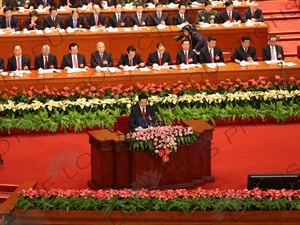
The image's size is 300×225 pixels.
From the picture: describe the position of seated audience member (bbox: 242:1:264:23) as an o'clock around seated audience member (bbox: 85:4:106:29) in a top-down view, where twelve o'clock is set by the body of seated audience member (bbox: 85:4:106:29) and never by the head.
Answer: seated audience member (bbox: 242:1:264:23) is roughly at 9 o'clock from seated audience member (bbox: 85:4:106:29).

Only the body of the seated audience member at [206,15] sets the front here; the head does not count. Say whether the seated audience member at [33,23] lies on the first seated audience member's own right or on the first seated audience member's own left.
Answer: on the first seated audience member's own right

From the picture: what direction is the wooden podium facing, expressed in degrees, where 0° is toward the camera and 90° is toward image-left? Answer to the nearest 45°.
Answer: approximately 0°

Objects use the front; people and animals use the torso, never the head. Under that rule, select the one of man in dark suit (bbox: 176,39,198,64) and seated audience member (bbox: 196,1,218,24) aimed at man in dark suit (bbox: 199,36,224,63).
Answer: the seated audience member

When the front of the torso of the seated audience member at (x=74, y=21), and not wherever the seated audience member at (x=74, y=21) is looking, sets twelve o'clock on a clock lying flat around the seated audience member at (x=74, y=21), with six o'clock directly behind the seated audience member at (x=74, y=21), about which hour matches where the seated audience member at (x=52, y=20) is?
the seated audience member at (x=52, y=20) is roughly at 3 o'clock from the seated audience member at (x=74, y=21).

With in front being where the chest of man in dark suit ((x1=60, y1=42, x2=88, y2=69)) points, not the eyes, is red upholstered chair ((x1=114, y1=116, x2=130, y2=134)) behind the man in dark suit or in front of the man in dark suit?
in front

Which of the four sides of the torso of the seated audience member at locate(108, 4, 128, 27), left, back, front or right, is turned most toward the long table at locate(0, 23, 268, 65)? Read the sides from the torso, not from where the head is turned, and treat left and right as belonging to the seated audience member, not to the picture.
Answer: front
